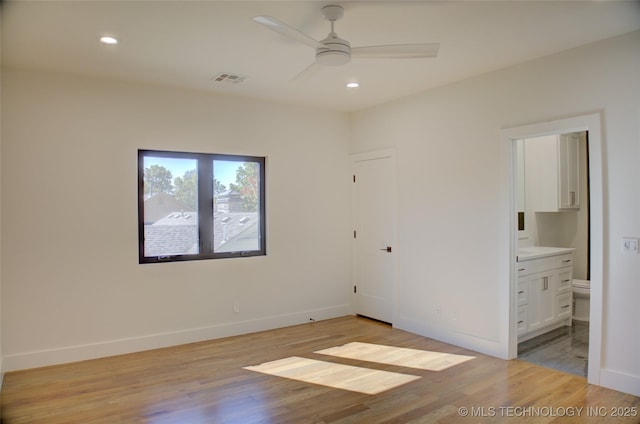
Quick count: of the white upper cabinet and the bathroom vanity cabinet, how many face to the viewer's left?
0

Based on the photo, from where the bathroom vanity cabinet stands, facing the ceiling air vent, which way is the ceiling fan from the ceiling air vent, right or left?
left

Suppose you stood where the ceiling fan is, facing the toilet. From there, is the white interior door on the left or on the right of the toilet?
left

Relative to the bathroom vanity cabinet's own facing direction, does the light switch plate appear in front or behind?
in front

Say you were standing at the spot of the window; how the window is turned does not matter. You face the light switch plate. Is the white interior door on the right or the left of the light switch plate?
left

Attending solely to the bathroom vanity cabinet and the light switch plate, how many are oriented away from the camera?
0

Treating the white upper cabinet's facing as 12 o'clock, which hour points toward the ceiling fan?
The ceiling fan is roughly at 2 o'clock from the white upper cabinet.

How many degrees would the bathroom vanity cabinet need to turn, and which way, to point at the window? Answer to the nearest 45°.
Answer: approximately 90° to its right

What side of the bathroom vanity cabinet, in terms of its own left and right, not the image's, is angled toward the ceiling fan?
right

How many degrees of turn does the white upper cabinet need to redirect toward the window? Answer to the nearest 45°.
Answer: approximately 90° to its right
